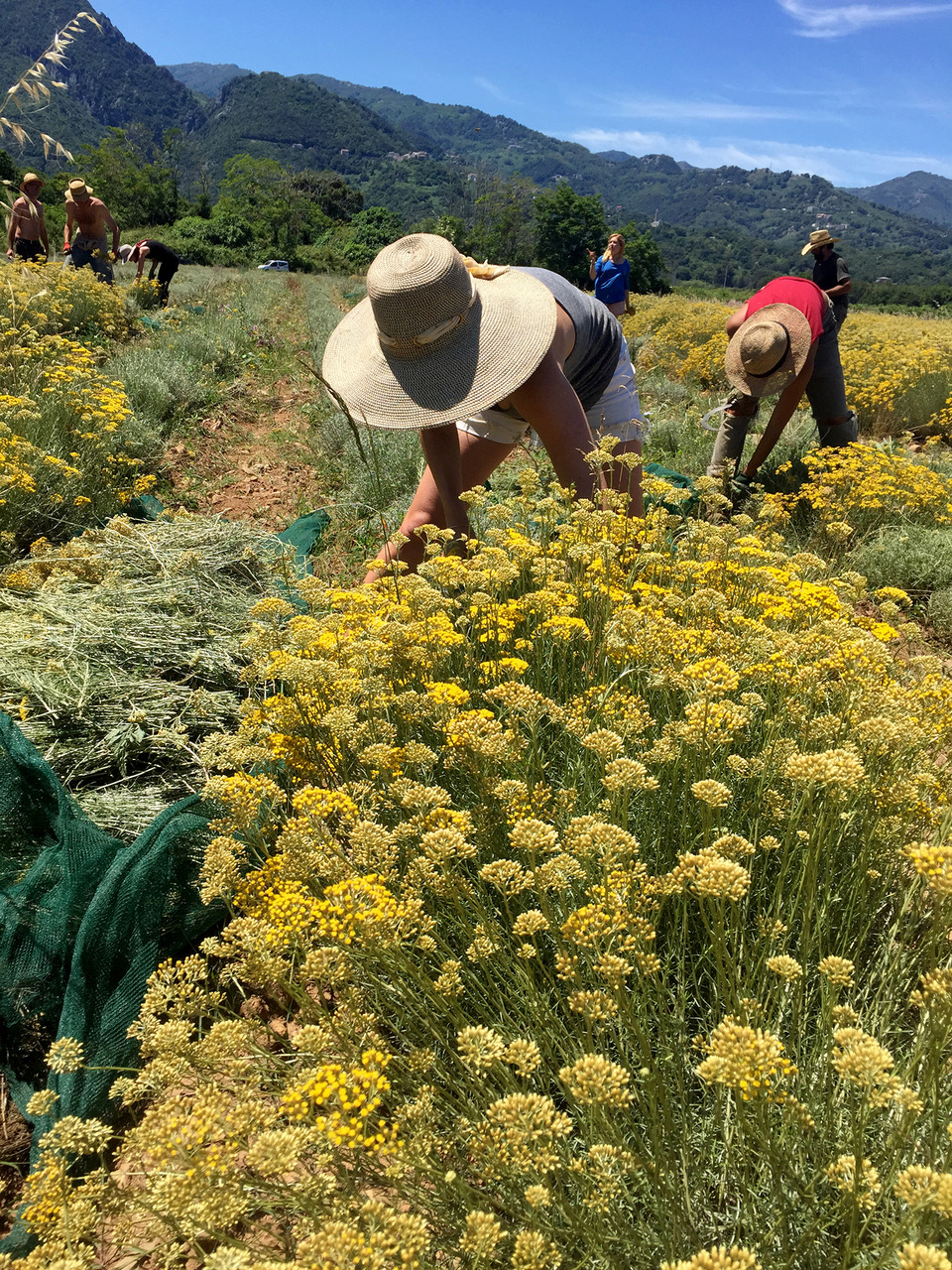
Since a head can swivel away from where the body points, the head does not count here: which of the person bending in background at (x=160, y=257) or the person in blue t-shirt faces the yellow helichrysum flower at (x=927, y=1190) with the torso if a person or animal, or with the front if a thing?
the person in blue t-shirt

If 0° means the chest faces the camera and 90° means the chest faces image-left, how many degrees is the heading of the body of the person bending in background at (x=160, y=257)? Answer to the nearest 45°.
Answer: approximately 90°

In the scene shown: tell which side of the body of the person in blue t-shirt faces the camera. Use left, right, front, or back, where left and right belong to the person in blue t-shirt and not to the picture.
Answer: front

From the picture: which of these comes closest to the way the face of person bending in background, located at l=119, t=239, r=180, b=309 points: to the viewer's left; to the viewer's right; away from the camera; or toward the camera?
to the viewer's left

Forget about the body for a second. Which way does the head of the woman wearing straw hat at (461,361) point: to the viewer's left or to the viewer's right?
to the viewer's left

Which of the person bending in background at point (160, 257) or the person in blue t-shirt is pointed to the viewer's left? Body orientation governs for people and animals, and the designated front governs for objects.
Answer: the person bending in background

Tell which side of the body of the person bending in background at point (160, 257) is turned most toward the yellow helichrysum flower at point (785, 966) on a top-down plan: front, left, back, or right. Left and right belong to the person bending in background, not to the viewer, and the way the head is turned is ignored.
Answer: left

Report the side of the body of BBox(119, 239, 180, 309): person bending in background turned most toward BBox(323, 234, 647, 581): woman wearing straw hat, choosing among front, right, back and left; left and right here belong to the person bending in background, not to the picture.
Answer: left

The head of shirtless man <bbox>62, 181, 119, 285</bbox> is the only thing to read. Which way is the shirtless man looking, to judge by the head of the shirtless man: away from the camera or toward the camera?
toward the camera

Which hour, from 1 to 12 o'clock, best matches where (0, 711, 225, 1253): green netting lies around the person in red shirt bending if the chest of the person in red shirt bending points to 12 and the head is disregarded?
The green netting is roughly at 11 o'clock from the person in red shirt bending.

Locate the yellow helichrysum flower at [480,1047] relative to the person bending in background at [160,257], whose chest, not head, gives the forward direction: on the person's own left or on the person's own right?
on the person's own left

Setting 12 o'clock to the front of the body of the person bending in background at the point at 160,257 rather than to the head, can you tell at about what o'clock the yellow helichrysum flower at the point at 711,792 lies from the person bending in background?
The yellow helichrysum flower is roughly at 9 o'clock from the person bending in background.

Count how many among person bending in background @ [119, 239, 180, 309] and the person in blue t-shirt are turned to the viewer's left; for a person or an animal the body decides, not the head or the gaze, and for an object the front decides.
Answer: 1

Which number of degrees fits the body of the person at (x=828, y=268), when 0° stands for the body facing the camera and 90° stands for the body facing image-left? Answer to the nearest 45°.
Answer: approximately 45°
